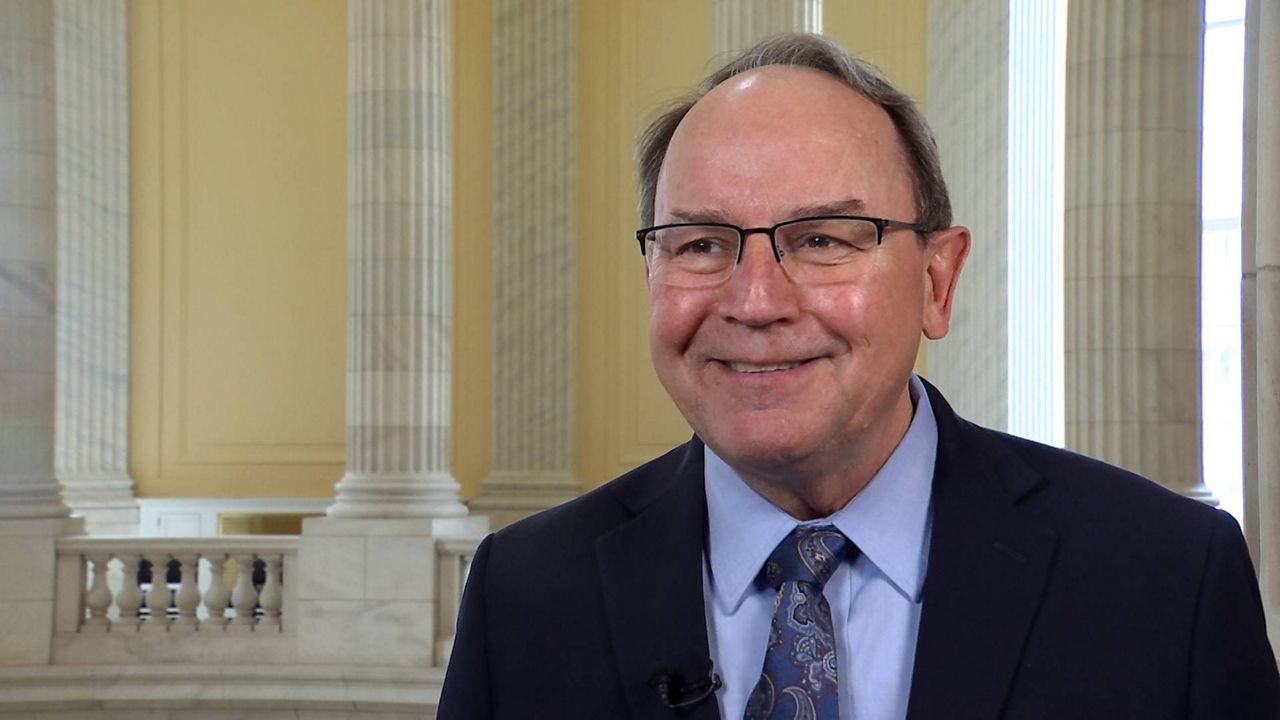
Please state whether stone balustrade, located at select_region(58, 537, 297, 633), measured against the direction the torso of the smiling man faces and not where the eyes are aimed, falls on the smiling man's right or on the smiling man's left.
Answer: on the smiling man's right

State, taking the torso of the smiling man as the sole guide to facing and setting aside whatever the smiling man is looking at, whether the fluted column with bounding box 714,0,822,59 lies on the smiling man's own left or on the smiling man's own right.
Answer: on the smiling man's own right

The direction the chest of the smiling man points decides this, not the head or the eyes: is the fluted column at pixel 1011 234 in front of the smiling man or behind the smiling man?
behind

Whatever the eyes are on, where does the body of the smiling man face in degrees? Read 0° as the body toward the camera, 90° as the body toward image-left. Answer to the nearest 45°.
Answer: approximately 45°

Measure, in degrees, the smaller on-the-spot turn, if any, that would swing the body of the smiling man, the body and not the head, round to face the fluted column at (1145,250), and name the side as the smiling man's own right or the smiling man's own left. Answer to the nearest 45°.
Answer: approximately 135° to the smiling man's own right

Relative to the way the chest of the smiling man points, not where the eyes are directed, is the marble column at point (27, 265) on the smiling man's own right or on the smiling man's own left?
on the smiling man's own right

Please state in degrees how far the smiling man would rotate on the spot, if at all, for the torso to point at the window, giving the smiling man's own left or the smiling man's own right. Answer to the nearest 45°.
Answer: approximately 135° to the smiling man's own right
